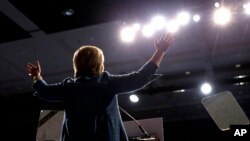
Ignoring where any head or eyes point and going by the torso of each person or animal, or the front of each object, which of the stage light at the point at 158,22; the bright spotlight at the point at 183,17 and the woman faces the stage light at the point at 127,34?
the woman

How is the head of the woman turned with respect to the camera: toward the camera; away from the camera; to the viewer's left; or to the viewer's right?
away from the camera

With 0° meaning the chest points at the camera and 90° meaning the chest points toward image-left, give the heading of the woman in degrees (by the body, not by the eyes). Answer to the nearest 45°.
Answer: approximately 180°

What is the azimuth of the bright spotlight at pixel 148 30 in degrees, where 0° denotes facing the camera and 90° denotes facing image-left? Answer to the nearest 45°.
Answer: approximately 0°

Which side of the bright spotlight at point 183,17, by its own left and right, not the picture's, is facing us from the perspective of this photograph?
front

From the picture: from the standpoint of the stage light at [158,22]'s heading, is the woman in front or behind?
in front

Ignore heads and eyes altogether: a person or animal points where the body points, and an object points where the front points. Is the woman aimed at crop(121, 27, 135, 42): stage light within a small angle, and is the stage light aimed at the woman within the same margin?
yes

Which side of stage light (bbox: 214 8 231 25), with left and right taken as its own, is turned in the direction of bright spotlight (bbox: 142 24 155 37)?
right

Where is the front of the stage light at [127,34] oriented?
toward the camera

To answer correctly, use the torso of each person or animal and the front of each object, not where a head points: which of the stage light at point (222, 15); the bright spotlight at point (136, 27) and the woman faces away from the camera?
the woman

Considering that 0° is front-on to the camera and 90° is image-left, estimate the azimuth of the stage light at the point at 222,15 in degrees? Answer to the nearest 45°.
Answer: approximately 0°

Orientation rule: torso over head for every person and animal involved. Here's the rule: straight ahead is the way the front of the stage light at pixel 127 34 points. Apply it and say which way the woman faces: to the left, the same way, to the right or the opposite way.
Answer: the opposite way

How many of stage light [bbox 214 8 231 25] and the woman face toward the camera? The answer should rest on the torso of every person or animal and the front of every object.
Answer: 1

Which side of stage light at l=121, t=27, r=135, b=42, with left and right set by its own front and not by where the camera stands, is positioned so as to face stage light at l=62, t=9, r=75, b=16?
right
